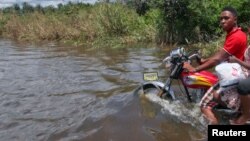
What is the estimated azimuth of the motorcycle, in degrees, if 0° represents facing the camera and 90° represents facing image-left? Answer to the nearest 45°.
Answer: approximately 90°
